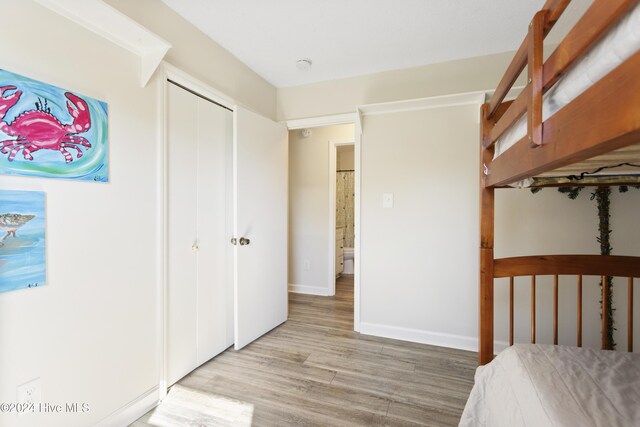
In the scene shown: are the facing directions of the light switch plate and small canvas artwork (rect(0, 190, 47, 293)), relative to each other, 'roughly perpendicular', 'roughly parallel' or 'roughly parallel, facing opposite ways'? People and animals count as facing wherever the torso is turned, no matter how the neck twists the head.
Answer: roughly perpendicular

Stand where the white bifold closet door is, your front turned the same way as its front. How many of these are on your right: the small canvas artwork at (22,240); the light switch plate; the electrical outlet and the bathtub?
2

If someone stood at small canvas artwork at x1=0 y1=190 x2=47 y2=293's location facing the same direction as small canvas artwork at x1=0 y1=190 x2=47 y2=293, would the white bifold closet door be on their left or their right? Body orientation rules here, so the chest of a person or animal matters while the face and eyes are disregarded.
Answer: on their left

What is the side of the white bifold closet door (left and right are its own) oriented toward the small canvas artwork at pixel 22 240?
right

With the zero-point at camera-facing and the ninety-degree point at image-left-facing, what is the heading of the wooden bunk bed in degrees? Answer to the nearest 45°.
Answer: approximately 45°

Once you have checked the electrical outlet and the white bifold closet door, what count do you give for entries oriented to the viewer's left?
0

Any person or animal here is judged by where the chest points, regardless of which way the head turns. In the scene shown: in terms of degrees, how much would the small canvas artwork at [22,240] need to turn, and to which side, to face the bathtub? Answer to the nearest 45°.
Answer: approximately 45° to its left

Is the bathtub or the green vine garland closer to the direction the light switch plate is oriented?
the green vine garland

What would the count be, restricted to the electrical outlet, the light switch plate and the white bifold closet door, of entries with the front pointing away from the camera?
0

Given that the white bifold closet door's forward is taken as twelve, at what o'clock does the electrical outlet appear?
The electrical outlet is roughly at 3 o'clock from the white bifold closet door.

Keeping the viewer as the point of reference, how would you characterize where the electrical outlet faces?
facing the viewer and to the right of the viewer

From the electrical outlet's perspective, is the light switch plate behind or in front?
in front

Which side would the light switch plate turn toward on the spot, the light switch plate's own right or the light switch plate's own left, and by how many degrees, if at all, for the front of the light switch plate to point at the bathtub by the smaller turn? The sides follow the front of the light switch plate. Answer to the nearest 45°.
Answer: approximately 180°

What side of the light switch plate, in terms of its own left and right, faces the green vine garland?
left

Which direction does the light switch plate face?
toward the camera

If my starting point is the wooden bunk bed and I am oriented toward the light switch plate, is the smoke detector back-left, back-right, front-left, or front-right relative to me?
front-left

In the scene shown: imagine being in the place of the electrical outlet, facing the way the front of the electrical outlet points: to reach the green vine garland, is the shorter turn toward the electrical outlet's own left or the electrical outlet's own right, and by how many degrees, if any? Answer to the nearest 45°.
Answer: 0° — it already faces it

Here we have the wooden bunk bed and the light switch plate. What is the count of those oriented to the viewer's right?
0

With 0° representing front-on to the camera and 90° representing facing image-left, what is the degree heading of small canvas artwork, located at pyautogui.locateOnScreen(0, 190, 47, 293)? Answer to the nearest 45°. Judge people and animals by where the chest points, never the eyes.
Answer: approximately 315°

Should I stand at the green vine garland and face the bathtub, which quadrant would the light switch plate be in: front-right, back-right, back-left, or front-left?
front-left

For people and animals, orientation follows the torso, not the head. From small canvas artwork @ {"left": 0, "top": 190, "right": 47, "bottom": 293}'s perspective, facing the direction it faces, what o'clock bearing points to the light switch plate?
The light switch plate is roughly at 11 o'clock from the small canvas artwork.

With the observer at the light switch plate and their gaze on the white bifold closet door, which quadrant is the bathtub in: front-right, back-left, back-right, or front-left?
back-right

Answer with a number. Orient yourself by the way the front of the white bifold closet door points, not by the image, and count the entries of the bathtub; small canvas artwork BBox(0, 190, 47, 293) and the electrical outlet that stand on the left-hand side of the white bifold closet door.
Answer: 1
